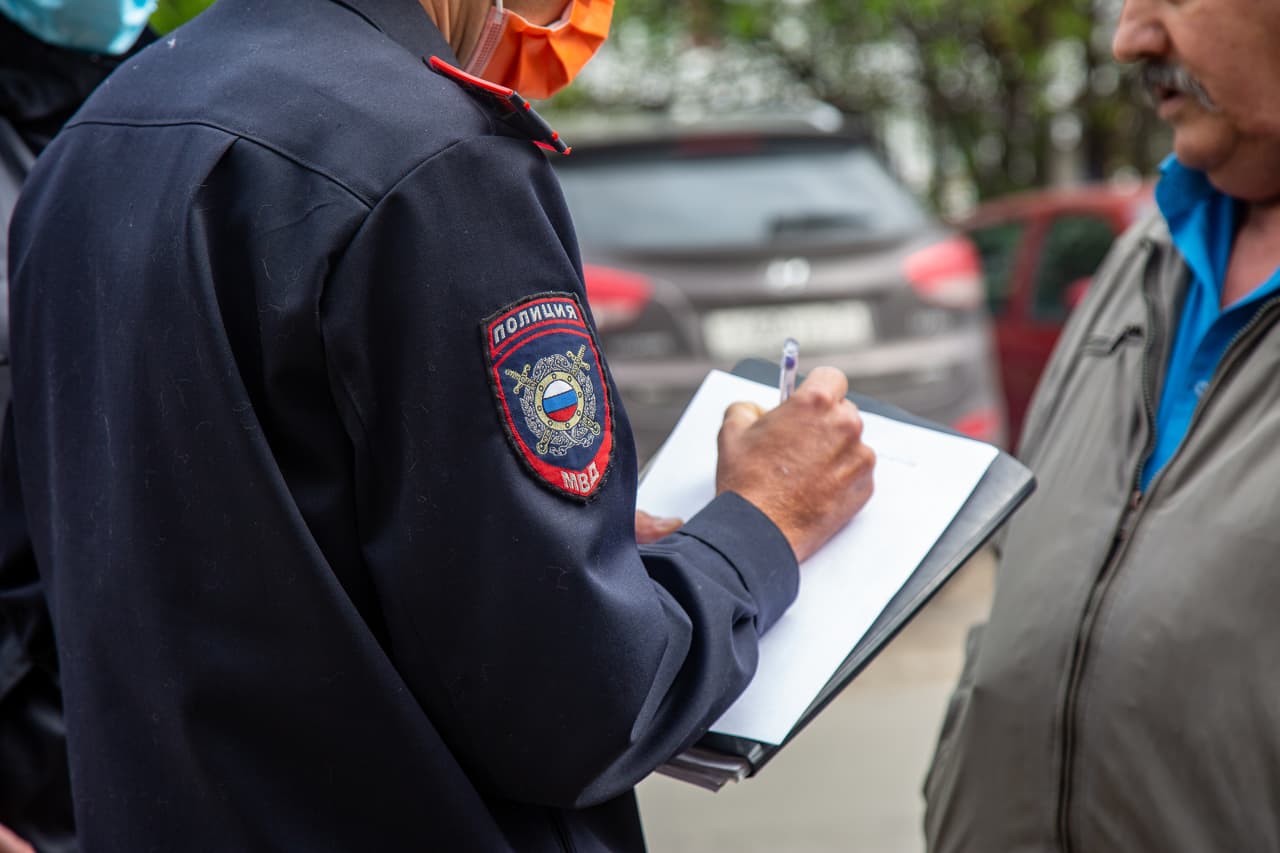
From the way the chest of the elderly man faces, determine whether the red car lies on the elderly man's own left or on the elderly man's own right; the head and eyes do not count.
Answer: on the elderly man's own right

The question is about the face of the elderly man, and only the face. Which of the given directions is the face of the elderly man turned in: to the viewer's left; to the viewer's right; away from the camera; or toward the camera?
to the viewer's left

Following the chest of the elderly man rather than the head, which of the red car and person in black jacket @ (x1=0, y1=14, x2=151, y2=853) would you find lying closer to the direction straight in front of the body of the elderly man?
the person in black jacket

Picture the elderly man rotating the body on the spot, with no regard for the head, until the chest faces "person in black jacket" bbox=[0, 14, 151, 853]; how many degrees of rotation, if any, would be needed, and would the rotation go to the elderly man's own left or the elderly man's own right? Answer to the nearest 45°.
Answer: approximately 45° to the elderly man's own right

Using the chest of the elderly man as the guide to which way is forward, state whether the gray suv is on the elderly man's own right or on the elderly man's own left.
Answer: on the elderly man's own right

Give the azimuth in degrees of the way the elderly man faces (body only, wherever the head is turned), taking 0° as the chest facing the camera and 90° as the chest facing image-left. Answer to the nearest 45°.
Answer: approximately 45°
